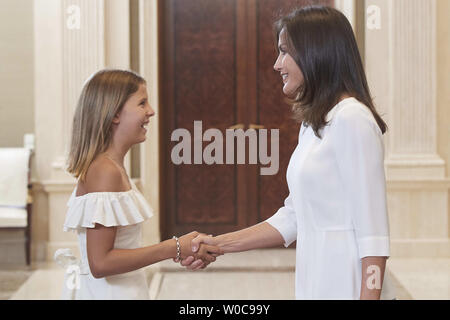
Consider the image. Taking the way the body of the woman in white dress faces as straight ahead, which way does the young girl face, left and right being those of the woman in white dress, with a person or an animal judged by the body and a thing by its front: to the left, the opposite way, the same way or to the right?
the opposite way

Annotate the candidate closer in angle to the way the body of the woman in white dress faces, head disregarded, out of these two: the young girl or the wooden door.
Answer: the young girl

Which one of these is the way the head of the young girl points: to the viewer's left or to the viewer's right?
to the viewer's right

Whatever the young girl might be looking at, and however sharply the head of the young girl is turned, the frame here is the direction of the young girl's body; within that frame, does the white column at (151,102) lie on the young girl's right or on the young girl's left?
on the young girl's left

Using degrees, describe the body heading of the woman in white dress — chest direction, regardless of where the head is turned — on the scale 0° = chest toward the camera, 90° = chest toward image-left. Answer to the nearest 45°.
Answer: approximately 90°

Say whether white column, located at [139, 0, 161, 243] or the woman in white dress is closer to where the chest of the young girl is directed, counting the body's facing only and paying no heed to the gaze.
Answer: the woman in white dress

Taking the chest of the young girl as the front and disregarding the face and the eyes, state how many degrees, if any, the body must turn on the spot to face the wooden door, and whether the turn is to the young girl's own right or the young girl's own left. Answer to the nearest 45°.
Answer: approximately 90° to the young girl's own left

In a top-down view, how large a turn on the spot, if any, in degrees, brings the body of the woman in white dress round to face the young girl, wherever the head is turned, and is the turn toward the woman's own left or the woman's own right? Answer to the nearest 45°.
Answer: approximately 45° to the woman's own right

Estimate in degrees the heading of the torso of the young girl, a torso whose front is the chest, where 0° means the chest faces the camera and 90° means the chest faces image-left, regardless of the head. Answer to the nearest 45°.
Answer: approximately 270°

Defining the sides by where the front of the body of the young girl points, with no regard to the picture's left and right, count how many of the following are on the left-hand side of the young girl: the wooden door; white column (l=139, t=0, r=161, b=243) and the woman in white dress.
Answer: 2

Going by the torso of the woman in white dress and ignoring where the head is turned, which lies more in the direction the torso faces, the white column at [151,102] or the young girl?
the young girl

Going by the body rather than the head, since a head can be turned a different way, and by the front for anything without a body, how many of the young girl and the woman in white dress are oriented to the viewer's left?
1
